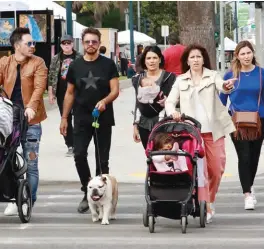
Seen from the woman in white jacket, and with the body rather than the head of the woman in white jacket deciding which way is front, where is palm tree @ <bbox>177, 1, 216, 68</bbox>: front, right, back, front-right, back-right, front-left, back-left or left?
back

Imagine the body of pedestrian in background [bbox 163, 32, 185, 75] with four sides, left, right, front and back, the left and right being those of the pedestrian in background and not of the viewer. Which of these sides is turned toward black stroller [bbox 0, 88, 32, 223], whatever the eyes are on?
back

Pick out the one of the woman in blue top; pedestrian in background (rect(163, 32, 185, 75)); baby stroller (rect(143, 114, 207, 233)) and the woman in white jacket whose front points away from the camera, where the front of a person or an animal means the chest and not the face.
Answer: the pedestrian in background

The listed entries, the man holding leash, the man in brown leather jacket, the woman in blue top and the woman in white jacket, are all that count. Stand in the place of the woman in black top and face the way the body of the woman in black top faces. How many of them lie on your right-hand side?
2

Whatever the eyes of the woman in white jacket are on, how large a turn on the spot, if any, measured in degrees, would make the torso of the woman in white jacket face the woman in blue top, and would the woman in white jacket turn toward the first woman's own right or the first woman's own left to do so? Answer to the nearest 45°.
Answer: approximately 135° to the first woman's own left

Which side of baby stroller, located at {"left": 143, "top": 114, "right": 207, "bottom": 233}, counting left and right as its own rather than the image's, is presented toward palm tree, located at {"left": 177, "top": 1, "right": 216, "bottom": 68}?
back

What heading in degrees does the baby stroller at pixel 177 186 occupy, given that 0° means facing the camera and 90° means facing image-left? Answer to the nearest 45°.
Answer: approximately 0°

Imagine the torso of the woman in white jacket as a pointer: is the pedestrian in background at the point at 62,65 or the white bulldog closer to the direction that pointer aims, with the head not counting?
the white bulldog
